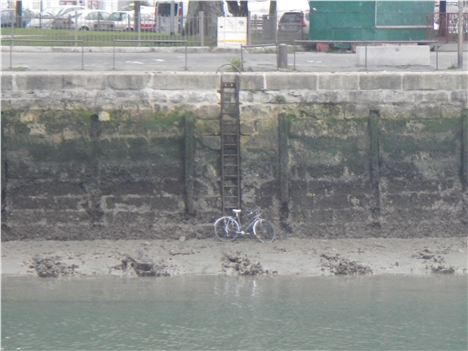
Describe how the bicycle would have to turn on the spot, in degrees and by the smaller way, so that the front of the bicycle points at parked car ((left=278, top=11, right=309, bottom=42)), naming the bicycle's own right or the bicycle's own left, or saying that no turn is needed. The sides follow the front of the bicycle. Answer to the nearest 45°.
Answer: approximately 90° to the bicycle's own left

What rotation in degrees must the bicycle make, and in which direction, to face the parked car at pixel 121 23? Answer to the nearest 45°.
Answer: approximately 90° to its left

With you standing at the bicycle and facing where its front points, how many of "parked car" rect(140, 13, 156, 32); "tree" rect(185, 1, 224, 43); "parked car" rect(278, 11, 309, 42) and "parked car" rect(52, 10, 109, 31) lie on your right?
0

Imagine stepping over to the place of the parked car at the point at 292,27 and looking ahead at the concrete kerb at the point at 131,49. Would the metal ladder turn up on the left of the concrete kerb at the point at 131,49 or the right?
left

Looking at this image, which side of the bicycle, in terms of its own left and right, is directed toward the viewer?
right

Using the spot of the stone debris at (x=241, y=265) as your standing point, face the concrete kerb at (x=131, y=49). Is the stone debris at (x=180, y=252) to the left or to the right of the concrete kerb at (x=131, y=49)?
left

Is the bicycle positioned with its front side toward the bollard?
no

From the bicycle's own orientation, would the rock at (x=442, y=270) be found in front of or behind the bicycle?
in front

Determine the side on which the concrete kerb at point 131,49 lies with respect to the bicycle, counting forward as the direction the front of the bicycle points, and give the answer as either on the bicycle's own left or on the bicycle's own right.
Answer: on the bicycle's own left

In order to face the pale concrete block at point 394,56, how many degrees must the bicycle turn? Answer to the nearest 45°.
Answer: approximately 45° to its left

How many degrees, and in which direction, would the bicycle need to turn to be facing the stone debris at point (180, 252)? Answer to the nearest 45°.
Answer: approximately 135° to its right
